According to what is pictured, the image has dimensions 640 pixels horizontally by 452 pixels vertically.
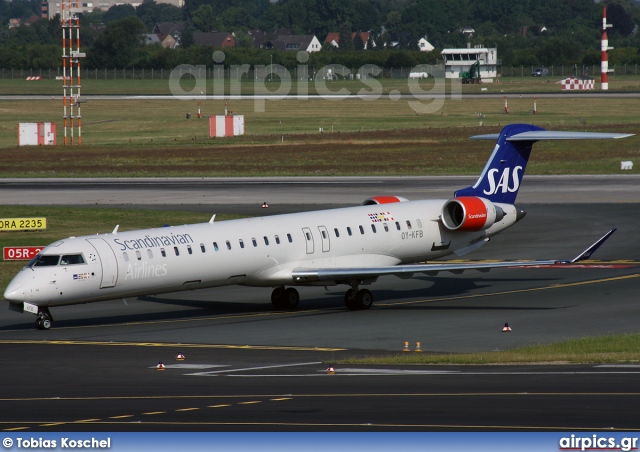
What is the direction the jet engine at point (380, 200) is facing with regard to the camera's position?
facing the viewer and to the left of the viewer

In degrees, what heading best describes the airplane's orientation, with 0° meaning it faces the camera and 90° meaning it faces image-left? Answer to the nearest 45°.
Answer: approximately 45°

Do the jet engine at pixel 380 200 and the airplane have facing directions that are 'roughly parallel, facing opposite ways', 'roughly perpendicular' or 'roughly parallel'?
roughly parallel
